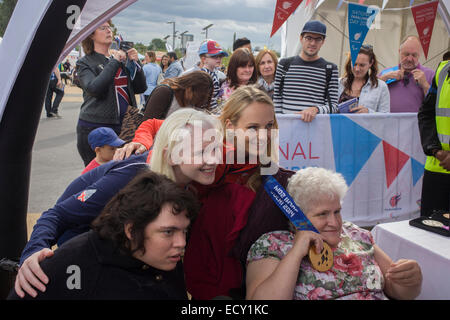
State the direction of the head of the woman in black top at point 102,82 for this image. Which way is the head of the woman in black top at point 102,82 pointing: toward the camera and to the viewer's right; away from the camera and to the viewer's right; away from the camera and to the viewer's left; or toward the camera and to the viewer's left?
toward the camera and to the viewer's right

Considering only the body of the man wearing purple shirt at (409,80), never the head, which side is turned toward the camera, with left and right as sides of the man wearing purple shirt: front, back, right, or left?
front

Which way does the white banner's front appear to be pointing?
toward the camera

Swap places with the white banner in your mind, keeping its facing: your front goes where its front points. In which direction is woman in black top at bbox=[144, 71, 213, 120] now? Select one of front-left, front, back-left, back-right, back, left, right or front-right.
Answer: front-right

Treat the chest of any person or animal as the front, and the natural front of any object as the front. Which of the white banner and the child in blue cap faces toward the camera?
the white banner

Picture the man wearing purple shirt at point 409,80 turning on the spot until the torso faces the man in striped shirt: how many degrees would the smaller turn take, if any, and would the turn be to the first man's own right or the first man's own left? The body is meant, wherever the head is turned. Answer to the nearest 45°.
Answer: approximately 45° to the first man's own right

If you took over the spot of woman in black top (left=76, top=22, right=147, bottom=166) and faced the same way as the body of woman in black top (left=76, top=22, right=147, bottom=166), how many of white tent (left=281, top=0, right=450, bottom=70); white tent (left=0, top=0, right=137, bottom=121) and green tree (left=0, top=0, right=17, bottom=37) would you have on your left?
1

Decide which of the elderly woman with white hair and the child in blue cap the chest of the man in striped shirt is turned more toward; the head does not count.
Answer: the elderly woman with white hair

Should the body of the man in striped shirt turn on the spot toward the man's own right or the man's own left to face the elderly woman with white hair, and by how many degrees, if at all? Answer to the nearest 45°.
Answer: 0° — they already face them

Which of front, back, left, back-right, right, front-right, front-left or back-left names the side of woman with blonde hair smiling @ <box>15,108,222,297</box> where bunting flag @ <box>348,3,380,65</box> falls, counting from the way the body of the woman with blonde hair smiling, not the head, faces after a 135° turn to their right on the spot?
back-right

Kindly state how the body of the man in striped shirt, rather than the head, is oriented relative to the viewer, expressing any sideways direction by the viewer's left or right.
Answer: facing the viewer

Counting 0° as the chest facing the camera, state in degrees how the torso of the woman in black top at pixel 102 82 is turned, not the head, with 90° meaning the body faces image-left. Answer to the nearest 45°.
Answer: approximately 315°
